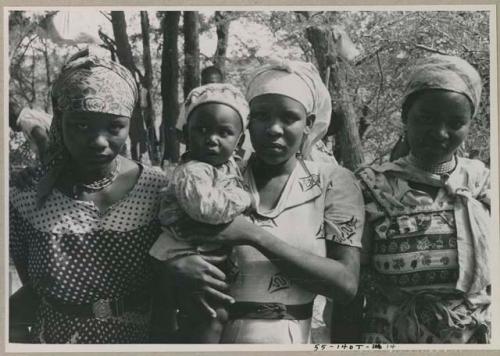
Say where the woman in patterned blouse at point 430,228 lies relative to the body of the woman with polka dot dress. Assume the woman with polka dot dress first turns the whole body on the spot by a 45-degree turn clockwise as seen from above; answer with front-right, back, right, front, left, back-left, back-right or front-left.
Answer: back-left

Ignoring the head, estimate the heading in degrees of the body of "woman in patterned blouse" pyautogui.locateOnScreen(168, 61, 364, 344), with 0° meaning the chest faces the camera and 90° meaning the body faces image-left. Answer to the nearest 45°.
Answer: approximately 45°

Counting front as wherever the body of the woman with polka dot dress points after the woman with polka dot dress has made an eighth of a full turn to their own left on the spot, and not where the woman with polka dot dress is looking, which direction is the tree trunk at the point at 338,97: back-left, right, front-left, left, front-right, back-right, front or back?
front-left

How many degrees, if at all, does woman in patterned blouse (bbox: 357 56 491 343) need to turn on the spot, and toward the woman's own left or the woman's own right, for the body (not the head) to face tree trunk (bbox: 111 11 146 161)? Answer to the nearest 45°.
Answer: approximately 90° to the woman's own right

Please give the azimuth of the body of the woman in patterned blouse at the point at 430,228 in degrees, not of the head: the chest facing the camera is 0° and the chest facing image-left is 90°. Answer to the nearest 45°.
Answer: approximately 0°

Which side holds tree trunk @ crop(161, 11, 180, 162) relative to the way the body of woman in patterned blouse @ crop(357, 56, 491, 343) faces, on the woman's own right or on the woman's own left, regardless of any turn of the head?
on the woman's own right
